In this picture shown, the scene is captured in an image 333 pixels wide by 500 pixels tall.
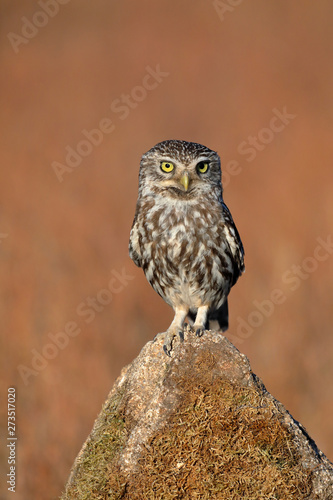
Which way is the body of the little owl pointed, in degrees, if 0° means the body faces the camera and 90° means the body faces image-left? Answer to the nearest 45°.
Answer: approximately 0°
